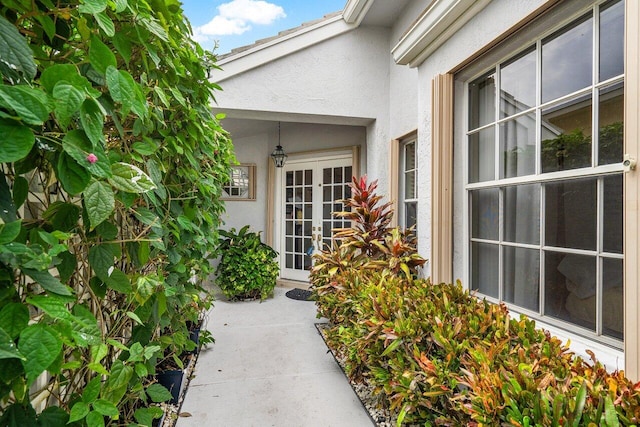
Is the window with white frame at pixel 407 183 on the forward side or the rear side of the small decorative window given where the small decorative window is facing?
on the forward side

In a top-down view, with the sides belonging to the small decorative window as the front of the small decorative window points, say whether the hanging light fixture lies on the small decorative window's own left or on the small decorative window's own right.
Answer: on the small decorative window's own left

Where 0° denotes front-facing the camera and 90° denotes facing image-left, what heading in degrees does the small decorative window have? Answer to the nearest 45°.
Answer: approximately 0°

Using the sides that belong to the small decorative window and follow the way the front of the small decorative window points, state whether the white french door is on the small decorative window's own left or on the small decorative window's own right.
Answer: on the small decorative window's own left

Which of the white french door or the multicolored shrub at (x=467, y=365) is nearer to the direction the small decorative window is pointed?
the multicolored shrub
